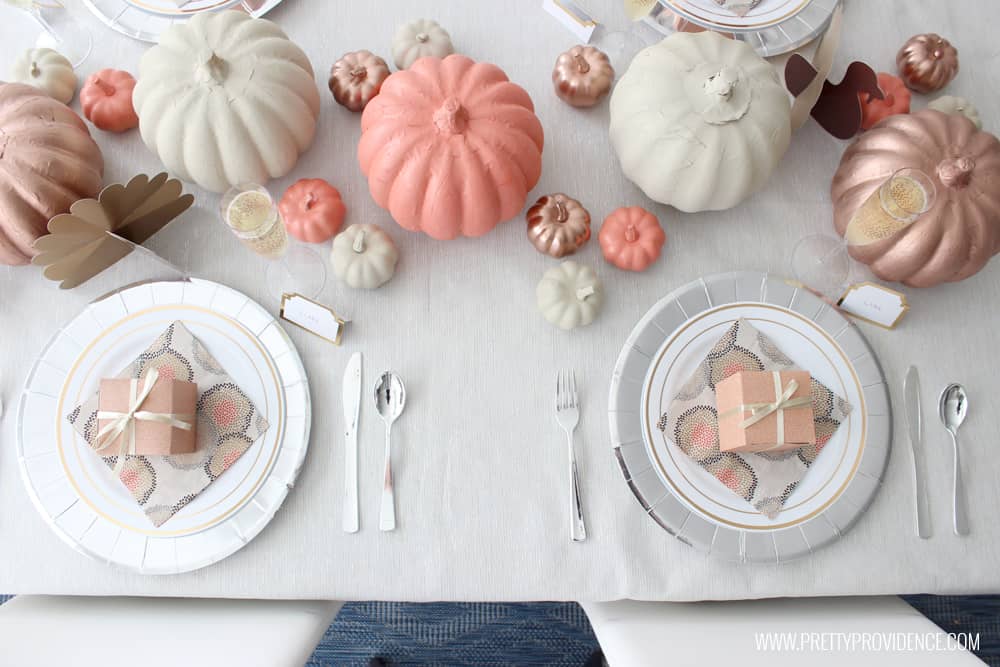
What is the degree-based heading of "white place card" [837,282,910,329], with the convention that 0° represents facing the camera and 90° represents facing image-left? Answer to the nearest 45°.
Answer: approximately 45°

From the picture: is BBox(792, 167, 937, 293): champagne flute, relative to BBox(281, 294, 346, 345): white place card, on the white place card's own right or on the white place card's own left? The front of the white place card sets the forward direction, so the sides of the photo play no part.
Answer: on the white place card's own left

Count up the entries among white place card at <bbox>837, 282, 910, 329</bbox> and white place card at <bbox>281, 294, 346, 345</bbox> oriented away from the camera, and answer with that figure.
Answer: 0
